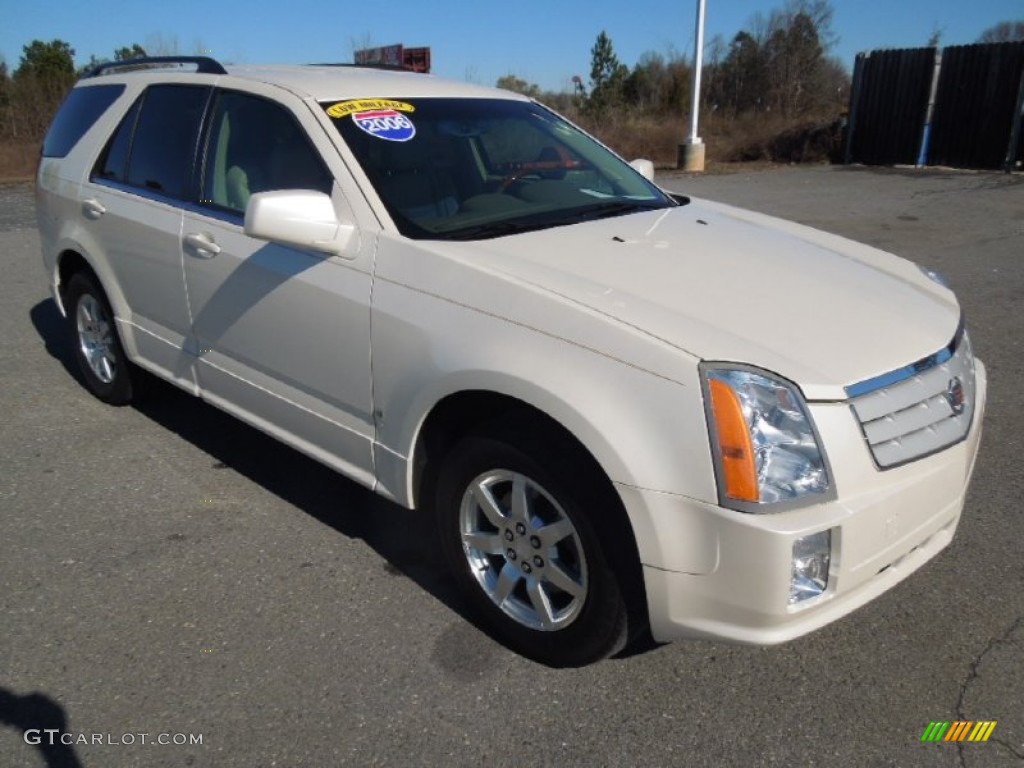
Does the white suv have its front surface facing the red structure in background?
no

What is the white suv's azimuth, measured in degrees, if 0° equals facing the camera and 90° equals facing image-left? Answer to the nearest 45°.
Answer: approximately 315°

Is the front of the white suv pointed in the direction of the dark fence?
no

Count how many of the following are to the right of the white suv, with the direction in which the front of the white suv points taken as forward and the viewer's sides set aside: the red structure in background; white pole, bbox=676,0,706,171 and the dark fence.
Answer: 0

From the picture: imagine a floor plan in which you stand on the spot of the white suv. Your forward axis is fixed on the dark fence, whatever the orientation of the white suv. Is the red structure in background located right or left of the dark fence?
left

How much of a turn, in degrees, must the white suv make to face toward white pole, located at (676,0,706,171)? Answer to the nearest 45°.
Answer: approximately 135° to its left
